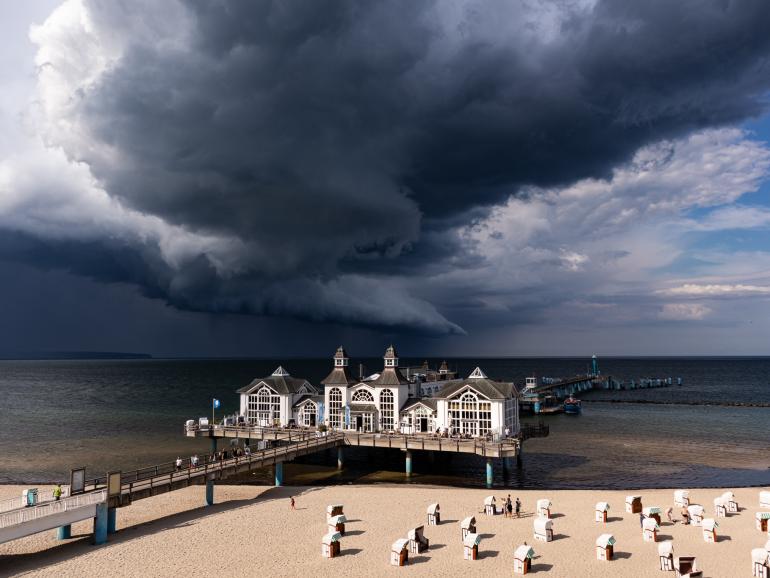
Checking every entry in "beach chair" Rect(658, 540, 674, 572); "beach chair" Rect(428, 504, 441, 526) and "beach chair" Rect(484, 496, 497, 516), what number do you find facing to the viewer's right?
0

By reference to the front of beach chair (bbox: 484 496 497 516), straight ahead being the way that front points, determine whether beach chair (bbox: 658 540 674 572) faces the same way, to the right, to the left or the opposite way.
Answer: the same way

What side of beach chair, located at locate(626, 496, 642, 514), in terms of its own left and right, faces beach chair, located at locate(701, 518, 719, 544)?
front

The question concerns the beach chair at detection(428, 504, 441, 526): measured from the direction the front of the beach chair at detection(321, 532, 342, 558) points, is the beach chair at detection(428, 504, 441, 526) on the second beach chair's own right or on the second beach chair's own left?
on the second beach chair's own left
